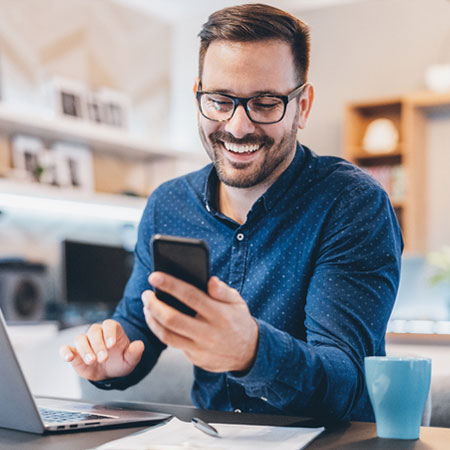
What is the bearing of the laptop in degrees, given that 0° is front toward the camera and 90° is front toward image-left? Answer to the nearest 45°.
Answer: approximately 225°

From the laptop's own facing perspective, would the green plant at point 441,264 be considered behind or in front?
in front

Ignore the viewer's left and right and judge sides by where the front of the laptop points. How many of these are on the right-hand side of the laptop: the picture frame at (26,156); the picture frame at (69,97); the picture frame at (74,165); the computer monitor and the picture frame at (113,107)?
0

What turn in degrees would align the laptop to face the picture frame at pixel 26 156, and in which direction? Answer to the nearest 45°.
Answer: approximately 45° to its left

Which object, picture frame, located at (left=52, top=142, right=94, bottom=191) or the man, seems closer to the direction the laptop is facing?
the man

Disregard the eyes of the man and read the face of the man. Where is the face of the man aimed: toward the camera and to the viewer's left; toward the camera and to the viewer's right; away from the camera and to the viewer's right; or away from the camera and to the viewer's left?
toward the camera and to the viewer's left

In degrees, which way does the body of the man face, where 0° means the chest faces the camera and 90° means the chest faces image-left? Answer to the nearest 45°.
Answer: approximately 45°

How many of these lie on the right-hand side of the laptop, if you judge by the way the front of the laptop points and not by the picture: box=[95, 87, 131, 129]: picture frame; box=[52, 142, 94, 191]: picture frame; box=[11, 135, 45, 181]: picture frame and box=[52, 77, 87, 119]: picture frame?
0

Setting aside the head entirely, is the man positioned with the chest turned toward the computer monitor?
no

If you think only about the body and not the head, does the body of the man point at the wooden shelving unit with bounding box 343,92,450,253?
no

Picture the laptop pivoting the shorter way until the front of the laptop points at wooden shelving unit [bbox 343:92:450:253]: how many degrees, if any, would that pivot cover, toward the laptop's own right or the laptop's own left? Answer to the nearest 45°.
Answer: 0° — it already faces it

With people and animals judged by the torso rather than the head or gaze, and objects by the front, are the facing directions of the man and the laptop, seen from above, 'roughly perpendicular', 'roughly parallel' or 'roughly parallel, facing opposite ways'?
roughly parallel, facing opposite ways
